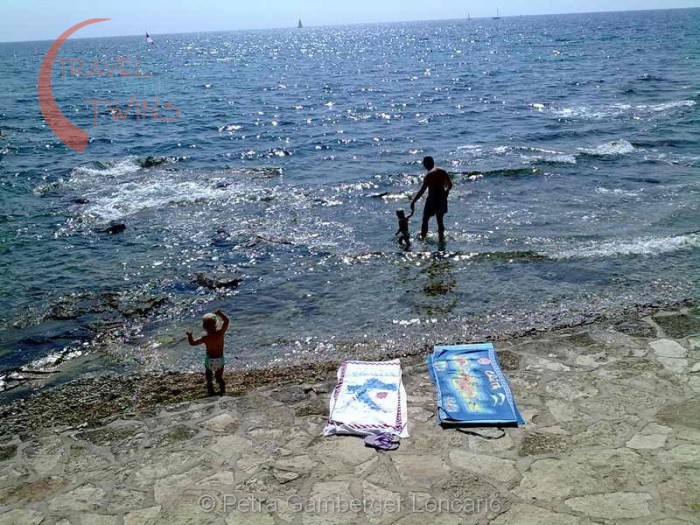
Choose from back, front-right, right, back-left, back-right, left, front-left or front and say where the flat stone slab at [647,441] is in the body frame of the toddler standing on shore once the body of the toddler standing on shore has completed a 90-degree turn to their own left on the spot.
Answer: back-left

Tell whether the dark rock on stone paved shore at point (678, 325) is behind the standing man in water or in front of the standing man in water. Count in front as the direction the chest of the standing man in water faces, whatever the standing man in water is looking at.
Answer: behind

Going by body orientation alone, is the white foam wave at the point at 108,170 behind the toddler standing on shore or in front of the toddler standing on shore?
in front

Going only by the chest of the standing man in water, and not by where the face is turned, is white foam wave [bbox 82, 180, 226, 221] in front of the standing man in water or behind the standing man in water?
in front

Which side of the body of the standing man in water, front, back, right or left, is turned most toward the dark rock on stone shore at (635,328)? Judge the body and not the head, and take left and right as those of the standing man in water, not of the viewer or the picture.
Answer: back

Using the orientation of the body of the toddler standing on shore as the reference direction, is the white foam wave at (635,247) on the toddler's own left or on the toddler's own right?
on the toddler's own right

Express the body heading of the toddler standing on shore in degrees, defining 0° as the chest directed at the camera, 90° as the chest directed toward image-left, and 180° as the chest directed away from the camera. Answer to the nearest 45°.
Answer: approximately 180°

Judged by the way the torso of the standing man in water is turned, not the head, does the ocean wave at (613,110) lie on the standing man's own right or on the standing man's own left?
on the standing man's own right

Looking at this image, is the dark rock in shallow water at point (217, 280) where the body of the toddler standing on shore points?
yes

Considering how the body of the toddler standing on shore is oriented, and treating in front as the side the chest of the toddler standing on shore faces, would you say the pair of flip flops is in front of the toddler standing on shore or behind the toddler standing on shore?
behind

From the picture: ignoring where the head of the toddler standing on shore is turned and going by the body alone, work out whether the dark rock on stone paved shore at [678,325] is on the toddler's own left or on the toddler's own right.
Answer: on the toddler's own right

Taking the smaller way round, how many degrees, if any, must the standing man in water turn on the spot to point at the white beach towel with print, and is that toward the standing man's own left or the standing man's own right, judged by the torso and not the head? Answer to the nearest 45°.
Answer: approximately 135° to the standing man's own left

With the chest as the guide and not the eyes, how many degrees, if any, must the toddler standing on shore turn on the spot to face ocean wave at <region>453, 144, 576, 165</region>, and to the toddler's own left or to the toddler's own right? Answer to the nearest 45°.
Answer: approximately 45° to the toddler's own right
